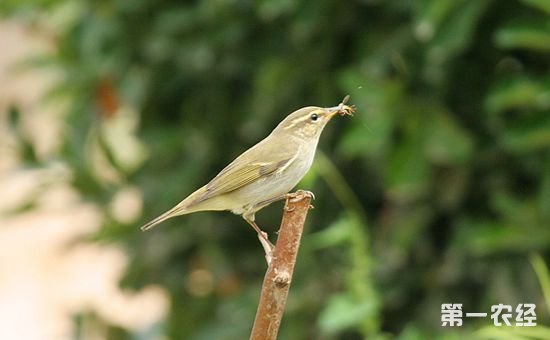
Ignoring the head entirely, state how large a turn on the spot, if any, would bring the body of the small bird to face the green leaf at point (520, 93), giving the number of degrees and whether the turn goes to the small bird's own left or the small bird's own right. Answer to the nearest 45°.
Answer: approximately 45° to the small bird's own left

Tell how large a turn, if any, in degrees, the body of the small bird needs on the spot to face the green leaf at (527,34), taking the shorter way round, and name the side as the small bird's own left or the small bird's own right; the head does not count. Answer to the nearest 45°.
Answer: approximately 45° to the small bird's own left

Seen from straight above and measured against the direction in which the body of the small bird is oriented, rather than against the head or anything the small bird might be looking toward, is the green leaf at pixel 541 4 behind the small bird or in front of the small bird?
in front

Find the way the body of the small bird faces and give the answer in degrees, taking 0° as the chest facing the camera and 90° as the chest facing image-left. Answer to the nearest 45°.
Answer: approximately 270°
